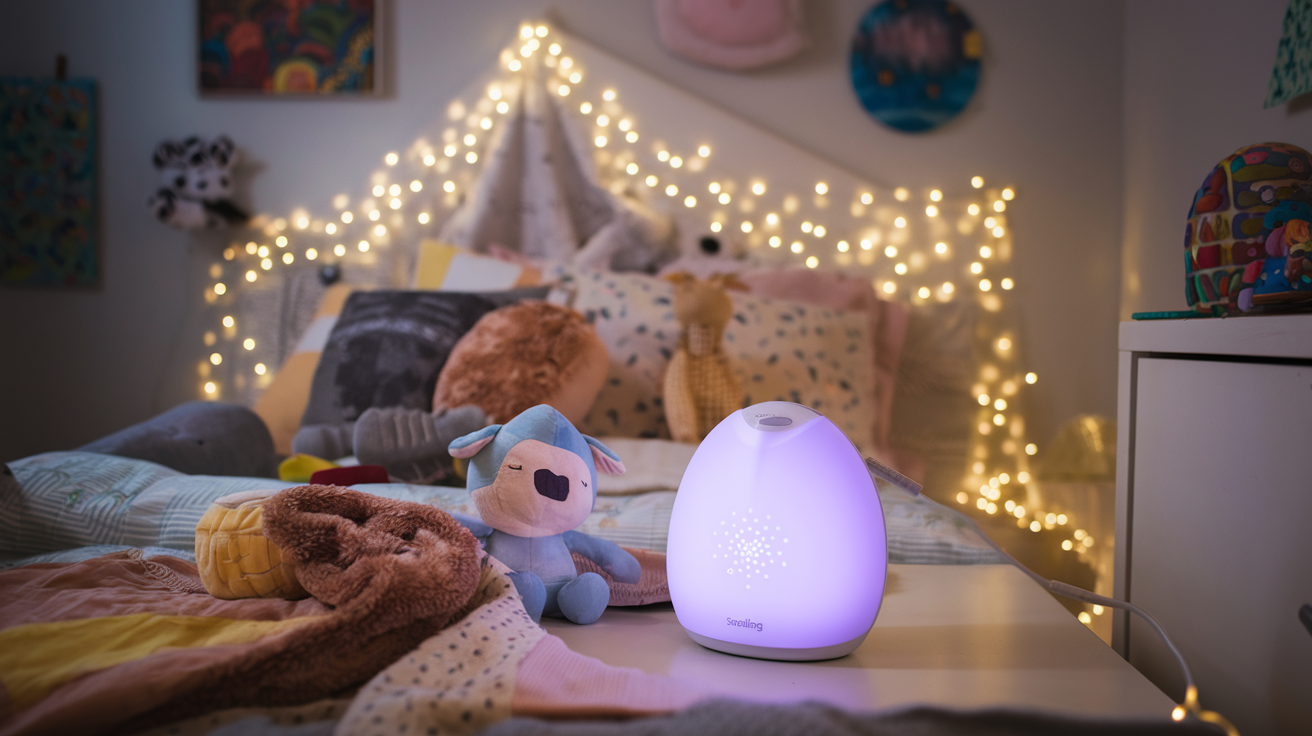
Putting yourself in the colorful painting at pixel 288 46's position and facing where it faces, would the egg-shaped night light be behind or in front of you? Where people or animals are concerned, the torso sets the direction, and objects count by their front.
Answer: in front

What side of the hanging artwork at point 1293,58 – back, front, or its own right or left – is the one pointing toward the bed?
front

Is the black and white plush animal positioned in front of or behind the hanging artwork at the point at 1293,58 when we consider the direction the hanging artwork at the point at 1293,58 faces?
in front

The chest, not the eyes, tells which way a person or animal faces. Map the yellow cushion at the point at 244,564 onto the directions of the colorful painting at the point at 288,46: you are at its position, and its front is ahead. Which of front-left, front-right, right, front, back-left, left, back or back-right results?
front

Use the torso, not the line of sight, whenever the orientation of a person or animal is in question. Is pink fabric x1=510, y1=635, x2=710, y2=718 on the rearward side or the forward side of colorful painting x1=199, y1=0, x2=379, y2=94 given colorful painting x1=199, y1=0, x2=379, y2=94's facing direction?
on the forward side

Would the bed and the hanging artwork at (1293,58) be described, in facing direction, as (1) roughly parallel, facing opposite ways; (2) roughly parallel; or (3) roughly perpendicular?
roughly perpendicular

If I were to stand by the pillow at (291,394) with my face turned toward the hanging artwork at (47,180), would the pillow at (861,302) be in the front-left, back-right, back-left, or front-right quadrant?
back-right

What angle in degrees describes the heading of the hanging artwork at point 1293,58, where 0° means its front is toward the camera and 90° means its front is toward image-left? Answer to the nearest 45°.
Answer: approximately 45°

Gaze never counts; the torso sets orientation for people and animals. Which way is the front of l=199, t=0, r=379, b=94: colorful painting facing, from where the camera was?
facing the viewer

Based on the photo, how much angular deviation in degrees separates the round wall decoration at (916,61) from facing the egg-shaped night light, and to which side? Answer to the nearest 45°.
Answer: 0° — it already faces it

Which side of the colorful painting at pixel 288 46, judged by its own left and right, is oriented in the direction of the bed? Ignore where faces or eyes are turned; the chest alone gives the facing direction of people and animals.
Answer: front

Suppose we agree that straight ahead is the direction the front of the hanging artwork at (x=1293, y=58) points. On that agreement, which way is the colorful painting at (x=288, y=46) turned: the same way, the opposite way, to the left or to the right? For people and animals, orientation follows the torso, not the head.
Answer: to the left
